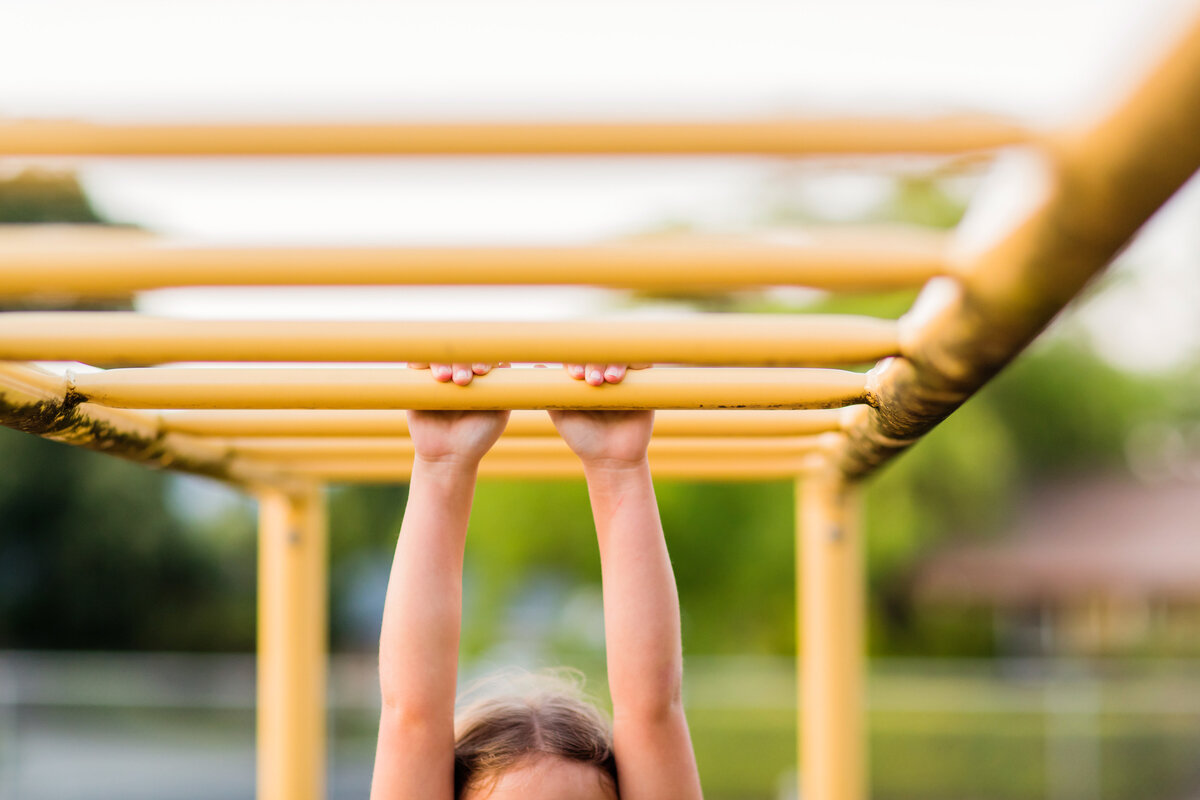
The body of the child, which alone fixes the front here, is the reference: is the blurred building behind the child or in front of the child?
behind

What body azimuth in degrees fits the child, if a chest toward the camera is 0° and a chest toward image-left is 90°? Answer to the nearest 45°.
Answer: approximately 0°
